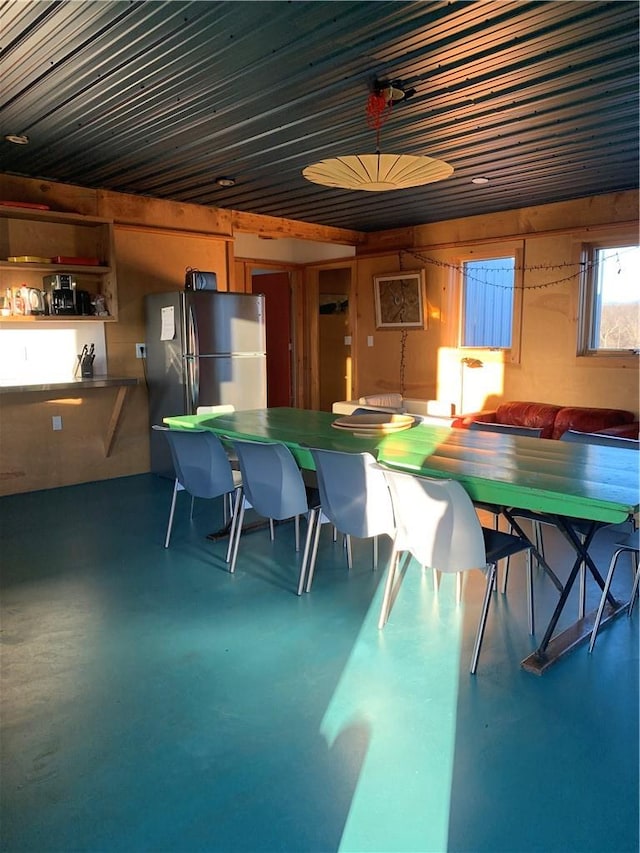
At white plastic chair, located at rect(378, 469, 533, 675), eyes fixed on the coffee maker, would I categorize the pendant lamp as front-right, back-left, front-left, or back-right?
front-right

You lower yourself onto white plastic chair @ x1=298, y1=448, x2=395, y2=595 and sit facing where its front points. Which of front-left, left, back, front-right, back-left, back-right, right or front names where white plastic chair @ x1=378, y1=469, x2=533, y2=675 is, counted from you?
right

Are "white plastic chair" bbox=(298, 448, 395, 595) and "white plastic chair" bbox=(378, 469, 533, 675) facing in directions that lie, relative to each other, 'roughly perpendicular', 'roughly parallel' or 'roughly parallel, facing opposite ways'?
roughly parallel

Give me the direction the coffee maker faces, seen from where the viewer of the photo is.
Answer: facing the viewer

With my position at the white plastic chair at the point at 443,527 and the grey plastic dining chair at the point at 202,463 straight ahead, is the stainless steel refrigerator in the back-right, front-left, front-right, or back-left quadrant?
front-right

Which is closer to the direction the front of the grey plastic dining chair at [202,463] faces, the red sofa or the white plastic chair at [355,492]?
the red sofa

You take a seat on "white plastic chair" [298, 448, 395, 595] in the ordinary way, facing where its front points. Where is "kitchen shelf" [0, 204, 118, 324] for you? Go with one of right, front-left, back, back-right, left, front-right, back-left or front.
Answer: left

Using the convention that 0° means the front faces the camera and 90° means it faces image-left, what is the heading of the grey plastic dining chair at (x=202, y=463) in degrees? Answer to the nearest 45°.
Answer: approximately 225°

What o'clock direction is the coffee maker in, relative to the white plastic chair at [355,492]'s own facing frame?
The coffee maker is roughly at 9 o'clock from the white plastic chair.

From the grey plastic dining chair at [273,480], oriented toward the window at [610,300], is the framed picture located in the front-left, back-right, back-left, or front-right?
front-left

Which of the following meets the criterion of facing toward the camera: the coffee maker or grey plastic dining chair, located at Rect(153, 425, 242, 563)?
the coffee maker

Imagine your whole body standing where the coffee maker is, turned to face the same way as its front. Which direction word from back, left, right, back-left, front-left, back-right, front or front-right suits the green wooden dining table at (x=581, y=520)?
front-left

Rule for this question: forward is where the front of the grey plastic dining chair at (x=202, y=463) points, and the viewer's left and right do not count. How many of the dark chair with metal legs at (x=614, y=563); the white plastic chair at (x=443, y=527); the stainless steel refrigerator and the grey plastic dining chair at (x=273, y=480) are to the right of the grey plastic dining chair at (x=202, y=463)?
3

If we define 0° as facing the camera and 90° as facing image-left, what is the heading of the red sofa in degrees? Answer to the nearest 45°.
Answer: approximately 45°

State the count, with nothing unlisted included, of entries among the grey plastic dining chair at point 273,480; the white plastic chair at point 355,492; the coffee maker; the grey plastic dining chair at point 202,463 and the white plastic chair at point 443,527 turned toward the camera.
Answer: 1

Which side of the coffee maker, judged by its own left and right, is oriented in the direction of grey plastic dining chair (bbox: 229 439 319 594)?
front

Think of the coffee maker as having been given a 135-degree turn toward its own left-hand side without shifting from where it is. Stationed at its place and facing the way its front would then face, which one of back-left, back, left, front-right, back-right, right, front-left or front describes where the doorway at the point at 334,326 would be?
front
